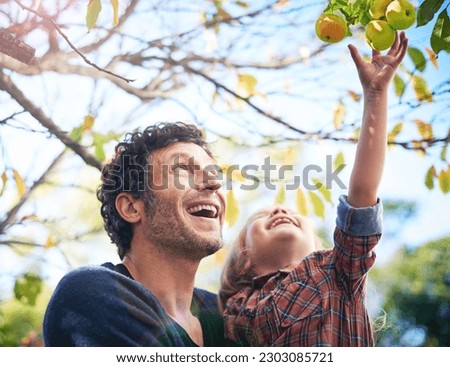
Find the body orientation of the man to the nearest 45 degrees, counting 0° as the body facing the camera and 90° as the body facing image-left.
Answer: approximately 315°

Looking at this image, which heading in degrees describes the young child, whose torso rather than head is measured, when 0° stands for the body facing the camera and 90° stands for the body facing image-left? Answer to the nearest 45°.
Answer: approximately 315°

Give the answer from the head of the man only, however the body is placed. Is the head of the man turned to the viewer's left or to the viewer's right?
to the viewer's right

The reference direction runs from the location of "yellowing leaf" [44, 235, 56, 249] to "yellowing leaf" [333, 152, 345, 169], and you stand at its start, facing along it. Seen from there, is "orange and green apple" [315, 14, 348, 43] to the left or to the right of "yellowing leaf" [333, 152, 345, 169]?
right
